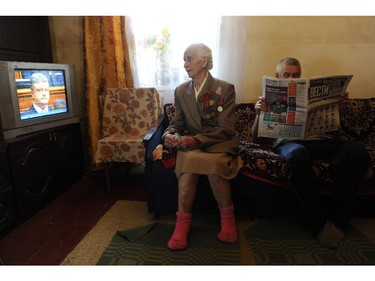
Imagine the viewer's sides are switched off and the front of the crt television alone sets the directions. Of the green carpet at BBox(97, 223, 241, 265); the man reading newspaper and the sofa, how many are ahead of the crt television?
3

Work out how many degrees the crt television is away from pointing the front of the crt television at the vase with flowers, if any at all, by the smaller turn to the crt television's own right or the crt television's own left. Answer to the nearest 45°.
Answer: approximately 45° to the crt television's own left

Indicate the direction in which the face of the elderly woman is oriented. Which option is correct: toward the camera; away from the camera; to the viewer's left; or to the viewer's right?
to the viewer's left

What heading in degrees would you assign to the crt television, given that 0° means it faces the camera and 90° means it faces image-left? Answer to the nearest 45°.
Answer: approximately 315°

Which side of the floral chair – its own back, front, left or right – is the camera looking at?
front

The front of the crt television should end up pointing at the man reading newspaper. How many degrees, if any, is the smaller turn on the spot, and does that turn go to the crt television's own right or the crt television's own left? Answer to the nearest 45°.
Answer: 0° — it already faces them

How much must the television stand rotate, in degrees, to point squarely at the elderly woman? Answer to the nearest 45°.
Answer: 0° — it already faces them

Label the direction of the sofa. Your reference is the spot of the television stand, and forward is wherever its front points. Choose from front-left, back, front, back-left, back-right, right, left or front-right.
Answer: front

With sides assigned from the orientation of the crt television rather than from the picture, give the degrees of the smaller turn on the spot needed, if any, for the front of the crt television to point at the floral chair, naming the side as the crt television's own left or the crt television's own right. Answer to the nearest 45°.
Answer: approximately 45° to the crt television's own left

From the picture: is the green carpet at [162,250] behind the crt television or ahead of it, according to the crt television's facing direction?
ahead

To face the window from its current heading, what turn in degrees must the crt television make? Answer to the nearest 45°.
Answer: approximately 45° to its left

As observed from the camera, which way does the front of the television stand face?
facing the viewer and to the right of the viewer

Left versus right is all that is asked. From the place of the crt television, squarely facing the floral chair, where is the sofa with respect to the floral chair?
right

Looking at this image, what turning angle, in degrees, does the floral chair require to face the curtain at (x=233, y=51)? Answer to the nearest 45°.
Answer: approximately 90° to its left

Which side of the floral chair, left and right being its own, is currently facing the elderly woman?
front
